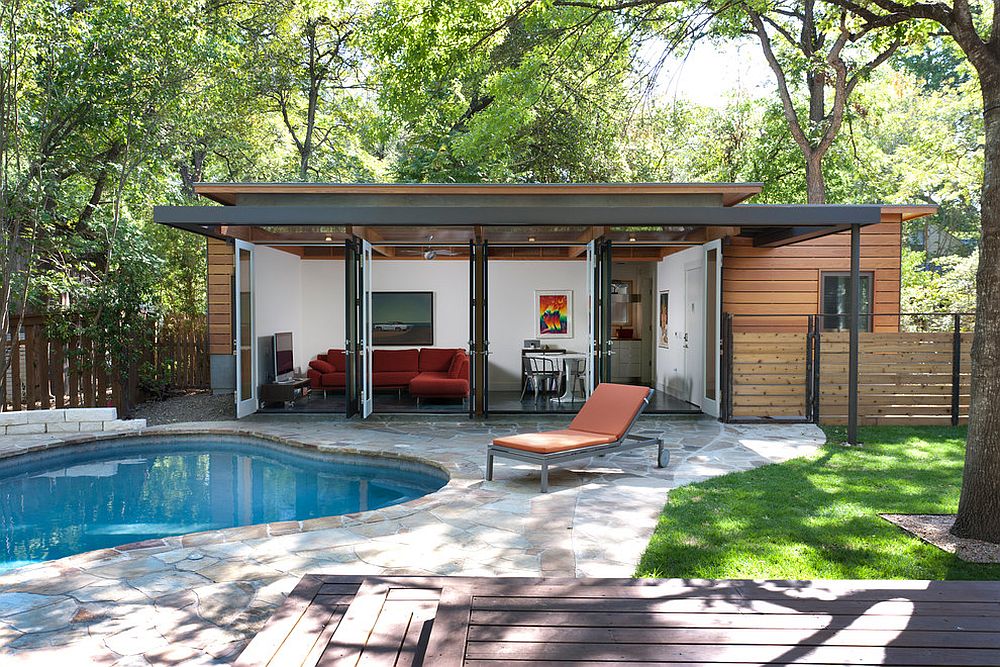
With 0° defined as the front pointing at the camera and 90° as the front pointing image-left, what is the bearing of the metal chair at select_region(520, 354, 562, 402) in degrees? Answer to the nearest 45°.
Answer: approximately 225°

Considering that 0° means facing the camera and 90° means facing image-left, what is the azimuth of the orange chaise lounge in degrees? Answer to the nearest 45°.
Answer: approximately 45°

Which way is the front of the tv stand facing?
to the viewer's right

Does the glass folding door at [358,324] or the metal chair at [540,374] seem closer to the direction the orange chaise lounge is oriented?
the glass folding door

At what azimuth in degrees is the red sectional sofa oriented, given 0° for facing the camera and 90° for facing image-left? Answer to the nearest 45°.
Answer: approximately 0°

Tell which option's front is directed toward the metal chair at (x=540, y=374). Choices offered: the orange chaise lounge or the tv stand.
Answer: the tv stand

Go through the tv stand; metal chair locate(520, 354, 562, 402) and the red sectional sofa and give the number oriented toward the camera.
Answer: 1

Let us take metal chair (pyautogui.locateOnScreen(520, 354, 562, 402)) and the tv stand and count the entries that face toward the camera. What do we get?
0

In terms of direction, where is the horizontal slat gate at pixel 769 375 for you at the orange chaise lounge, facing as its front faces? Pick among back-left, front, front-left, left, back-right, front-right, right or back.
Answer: back

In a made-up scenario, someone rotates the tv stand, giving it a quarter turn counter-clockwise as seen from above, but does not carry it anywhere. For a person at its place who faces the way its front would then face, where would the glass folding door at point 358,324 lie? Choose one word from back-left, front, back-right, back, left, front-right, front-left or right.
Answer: back-right

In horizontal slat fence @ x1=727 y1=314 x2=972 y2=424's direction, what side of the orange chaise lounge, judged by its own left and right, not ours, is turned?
back

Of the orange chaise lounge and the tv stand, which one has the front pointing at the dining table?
the tv stand

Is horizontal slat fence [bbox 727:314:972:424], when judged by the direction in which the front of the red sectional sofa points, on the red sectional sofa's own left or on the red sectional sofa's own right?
on the red sectional sofa's own left
